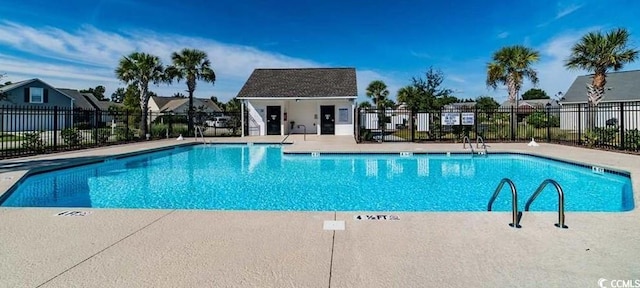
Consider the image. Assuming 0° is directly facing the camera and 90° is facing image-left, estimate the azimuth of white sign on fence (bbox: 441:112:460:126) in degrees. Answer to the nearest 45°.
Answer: approximately 0°

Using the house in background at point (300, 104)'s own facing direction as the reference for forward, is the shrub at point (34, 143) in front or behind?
in front

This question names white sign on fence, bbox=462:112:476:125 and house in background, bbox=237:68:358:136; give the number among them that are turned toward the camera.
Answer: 2

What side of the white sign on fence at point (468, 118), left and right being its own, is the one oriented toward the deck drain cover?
front
